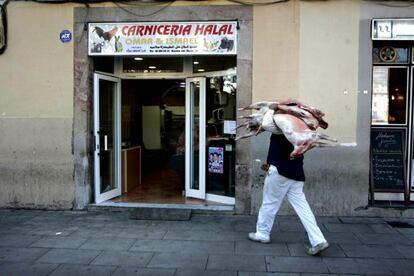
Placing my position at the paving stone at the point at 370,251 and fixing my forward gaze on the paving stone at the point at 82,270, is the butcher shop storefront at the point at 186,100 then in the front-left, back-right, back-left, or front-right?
front-right

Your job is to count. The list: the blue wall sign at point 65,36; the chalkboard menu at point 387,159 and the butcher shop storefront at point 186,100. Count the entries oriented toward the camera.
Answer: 3

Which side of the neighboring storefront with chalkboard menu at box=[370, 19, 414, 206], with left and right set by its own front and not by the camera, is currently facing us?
front

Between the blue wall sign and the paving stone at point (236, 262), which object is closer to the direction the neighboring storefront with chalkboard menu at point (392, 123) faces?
the paving stone

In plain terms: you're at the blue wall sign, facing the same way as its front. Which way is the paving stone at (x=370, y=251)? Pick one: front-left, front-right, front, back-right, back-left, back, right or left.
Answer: front-left

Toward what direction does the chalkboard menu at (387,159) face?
toward the camera

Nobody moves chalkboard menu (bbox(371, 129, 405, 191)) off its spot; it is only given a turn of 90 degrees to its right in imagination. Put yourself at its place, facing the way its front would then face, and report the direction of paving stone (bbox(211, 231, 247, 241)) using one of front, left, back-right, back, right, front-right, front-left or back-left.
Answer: front-left

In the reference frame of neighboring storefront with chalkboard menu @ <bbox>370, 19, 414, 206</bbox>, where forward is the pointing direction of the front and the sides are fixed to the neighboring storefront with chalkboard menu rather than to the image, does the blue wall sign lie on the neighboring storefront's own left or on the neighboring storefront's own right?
on the neighboring storefront's own right

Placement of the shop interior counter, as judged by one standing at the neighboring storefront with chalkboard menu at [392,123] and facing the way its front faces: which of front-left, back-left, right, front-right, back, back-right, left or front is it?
right

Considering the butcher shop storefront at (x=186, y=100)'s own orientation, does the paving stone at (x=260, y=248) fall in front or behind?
in front

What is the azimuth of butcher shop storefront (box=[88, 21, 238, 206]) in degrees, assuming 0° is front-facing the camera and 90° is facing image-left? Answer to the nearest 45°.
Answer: approximately 0°

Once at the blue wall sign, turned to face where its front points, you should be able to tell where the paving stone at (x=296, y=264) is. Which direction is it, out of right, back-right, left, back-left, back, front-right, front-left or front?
front-left

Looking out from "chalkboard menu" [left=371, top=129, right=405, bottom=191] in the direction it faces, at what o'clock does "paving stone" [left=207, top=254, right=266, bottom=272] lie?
The paving stone is roughly at 1 o'clock from the chalkboard menu.

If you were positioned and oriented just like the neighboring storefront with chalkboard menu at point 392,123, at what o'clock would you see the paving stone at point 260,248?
The paving stone is roughly at 1 o'clock from the neighboring storefront with chalkboard menu.

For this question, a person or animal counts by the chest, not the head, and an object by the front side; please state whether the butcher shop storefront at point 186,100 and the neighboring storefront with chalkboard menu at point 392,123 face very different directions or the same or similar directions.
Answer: same or similar directions

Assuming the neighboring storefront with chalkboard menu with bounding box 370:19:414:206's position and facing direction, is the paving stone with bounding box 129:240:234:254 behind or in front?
in front

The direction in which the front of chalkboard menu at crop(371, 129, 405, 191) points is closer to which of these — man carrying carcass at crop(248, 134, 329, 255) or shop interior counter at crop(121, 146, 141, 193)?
the man carrying carcass
